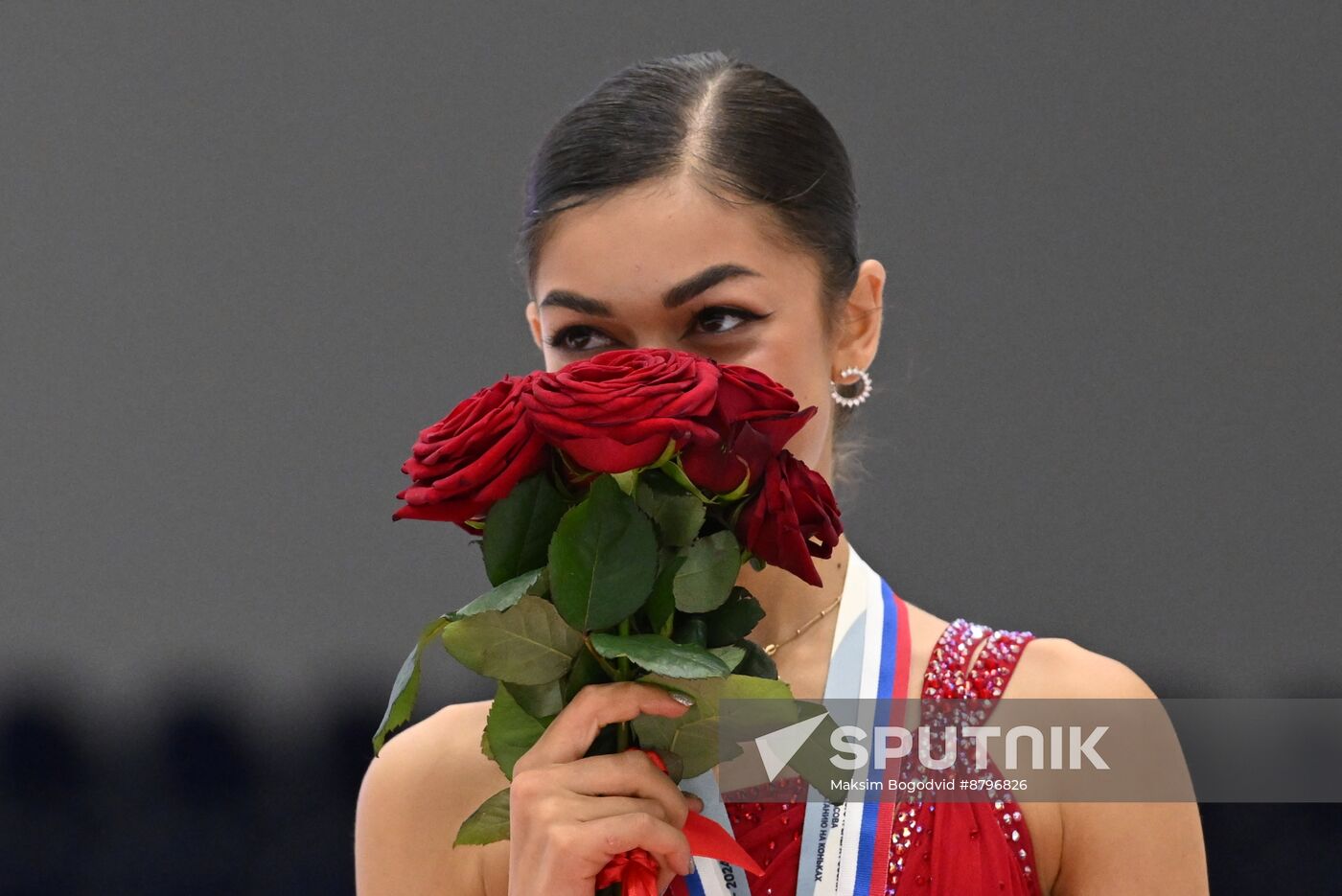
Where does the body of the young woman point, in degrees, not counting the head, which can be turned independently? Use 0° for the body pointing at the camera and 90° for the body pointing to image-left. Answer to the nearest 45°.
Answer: approximately 0°
